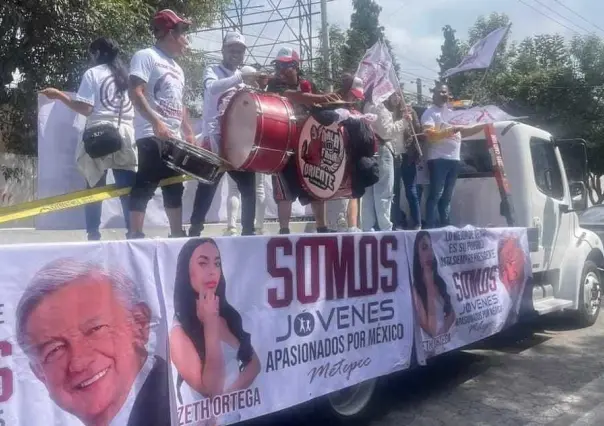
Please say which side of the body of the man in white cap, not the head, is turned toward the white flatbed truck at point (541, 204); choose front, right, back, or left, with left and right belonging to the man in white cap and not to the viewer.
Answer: left

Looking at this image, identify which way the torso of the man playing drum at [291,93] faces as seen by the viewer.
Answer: toward the camera

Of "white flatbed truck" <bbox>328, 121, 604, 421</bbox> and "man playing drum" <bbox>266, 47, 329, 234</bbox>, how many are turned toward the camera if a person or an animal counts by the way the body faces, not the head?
1

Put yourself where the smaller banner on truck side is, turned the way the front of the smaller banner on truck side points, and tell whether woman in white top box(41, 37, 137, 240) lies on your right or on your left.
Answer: on your right

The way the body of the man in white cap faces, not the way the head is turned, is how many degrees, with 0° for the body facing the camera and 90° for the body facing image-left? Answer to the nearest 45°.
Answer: approximately 315°

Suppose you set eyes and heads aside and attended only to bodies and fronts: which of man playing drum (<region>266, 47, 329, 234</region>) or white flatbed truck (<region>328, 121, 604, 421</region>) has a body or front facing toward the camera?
the man playing drum

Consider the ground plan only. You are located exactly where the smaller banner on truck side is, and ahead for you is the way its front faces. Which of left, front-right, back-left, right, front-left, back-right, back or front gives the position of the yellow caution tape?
right

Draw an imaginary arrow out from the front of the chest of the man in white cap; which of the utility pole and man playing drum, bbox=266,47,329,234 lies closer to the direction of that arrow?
the man playing drum

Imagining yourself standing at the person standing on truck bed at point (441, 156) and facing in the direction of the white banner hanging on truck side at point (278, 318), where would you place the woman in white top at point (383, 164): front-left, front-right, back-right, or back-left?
front-right
